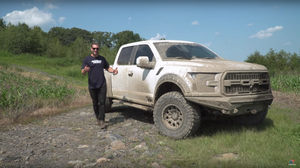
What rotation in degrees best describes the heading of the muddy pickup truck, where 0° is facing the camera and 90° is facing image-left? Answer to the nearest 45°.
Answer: approximately 315°

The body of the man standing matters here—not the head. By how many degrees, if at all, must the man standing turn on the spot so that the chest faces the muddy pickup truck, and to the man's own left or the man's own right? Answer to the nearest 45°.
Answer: approximately 45° to the man's own left

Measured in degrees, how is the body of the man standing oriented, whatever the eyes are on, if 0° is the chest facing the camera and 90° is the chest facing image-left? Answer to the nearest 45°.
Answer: approximately 0°

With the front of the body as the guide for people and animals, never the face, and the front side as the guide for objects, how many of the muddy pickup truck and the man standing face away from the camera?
0

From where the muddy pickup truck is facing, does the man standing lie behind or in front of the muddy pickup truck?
behind
